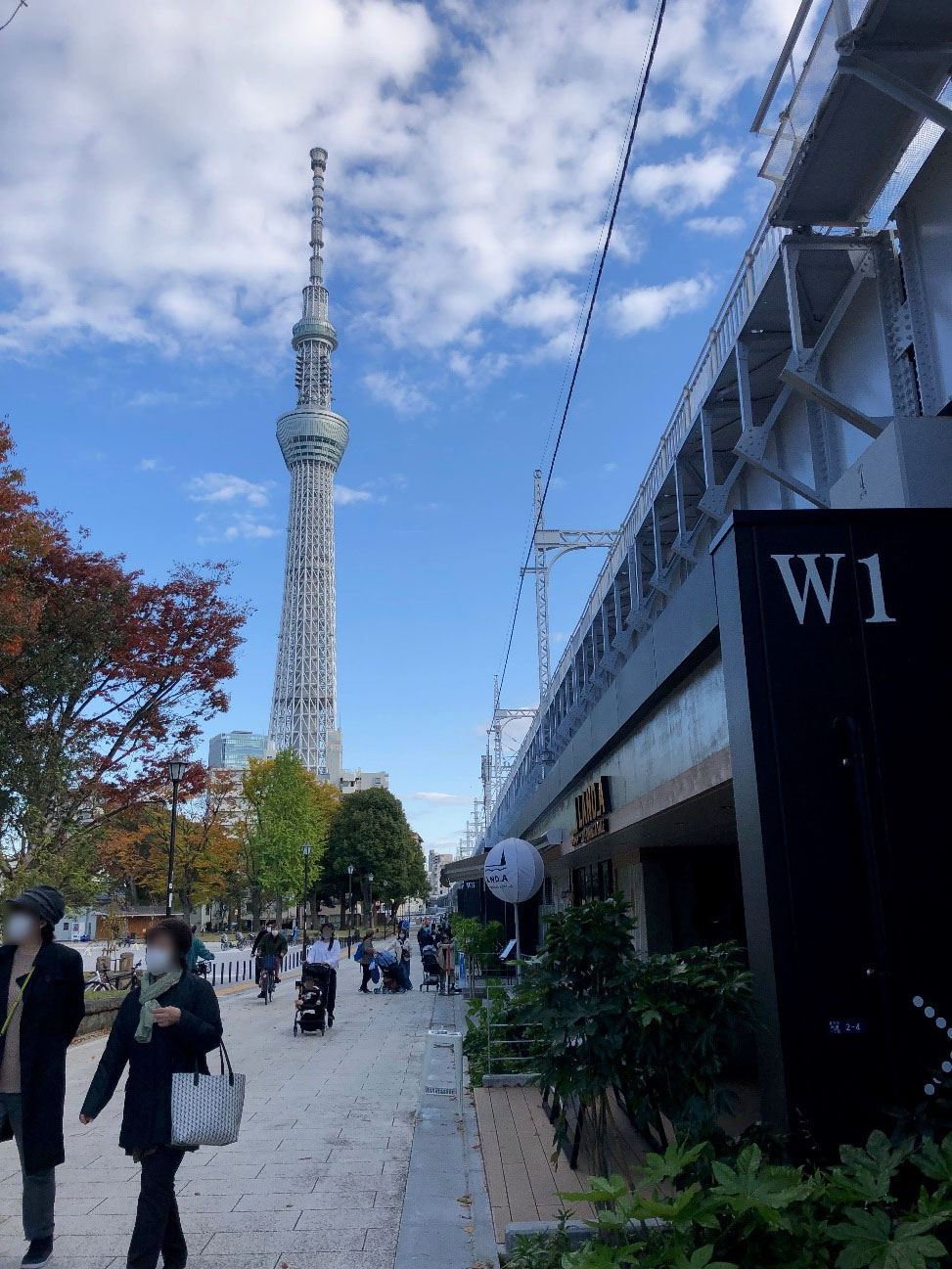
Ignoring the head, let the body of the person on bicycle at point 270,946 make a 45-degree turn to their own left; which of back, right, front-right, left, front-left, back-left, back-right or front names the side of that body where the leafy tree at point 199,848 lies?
back-left

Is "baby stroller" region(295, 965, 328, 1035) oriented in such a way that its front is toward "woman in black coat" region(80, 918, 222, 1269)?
yes

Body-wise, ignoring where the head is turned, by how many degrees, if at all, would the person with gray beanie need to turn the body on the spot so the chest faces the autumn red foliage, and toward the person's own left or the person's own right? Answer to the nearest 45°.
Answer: approximately 135° to the person's own right

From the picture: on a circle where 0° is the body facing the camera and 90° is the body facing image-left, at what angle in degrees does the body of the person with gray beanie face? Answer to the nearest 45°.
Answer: approximately 45°

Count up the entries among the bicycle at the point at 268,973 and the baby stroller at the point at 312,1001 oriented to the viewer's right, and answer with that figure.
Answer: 0

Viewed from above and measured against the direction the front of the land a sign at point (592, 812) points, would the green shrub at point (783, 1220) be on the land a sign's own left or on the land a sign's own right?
on the land a sign's own left
